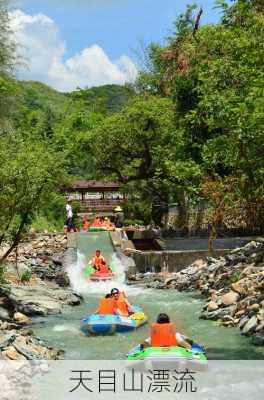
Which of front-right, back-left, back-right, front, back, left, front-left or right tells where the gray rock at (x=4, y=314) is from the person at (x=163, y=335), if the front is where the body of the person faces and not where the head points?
front-left

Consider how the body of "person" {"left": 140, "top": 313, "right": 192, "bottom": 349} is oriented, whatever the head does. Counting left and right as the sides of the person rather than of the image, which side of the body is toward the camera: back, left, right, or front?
back

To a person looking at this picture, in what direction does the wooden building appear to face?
facing the viewer

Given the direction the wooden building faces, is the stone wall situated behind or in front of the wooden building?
in front

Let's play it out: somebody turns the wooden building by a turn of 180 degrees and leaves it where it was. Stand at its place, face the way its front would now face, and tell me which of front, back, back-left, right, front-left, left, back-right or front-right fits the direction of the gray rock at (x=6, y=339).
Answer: back

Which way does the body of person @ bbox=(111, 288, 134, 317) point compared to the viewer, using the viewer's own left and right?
facing the viewer and to the left of the viewer

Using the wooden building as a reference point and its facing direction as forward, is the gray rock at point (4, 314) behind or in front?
in front
